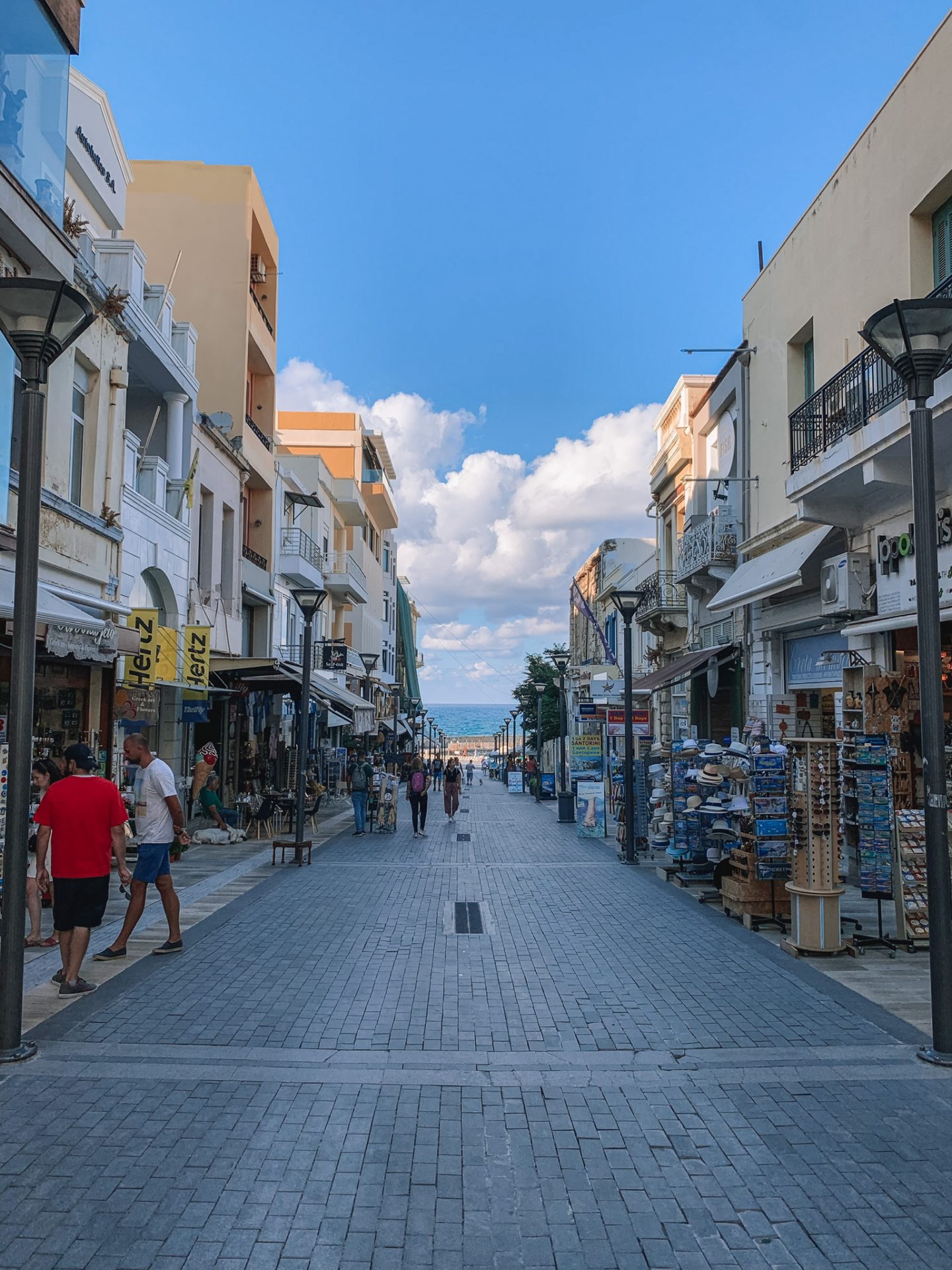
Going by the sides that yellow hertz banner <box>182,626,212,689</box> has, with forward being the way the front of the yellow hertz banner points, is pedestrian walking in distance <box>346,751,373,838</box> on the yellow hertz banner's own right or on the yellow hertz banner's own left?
on the yellow hertz banner's own left

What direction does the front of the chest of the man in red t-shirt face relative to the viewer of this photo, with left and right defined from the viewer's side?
facing away from the viewer

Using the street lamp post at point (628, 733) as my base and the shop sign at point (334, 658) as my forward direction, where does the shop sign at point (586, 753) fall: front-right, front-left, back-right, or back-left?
front-right

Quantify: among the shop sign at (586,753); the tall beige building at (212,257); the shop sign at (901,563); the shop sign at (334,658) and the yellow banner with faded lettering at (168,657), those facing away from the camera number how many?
0

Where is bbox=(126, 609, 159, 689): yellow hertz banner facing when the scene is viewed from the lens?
facing the viewer

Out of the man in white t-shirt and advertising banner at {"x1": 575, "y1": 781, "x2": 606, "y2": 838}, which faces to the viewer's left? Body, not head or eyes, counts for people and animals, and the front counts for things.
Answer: the man in white t-shirt

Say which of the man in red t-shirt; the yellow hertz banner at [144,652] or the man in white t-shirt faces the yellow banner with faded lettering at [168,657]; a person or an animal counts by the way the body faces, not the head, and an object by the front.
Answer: the man in red t-shirt

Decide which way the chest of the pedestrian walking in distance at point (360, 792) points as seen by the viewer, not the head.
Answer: away from the camera

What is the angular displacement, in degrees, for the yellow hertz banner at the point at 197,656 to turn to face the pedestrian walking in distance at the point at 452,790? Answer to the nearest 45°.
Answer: approximately 135° to its left

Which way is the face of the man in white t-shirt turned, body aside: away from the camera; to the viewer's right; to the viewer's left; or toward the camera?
to the viewer's left

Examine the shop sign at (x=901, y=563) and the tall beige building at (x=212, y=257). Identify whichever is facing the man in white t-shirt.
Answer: the shop sign

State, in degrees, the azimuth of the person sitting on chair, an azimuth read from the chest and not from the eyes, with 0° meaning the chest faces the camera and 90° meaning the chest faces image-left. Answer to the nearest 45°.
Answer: approximately 270°

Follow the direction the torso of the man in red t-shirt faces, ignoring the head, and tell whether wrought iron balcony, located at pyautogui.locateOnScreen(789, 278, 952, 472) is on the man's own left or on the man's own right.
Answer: on the man's own right

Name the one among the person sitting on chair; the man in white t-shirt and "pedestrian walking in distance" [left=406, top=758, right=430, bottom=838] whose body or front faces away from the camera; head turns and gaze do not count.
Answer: the pedestrian walking in distance

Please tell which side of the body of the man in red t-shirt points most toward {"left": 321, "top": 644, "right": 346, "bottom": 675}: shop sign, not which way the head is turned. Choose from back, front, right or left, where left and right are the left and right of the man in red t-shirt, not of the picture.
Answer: front

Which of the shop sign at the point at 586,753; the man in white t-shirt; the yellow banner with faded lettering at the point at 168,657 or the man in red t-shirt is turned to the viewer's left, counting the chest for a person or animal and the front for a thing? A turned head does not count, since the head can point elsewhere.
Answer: the man in white t-shirt

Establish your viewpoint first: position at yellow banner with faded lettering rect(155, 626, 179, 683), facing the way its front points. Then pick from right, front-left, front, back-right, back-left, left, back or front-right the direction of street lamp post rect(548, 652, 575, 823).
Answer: back-left

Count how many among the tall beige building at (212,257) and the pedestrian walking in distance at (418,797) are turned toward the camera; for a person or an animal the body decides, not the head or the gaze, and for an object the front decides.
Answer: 0
